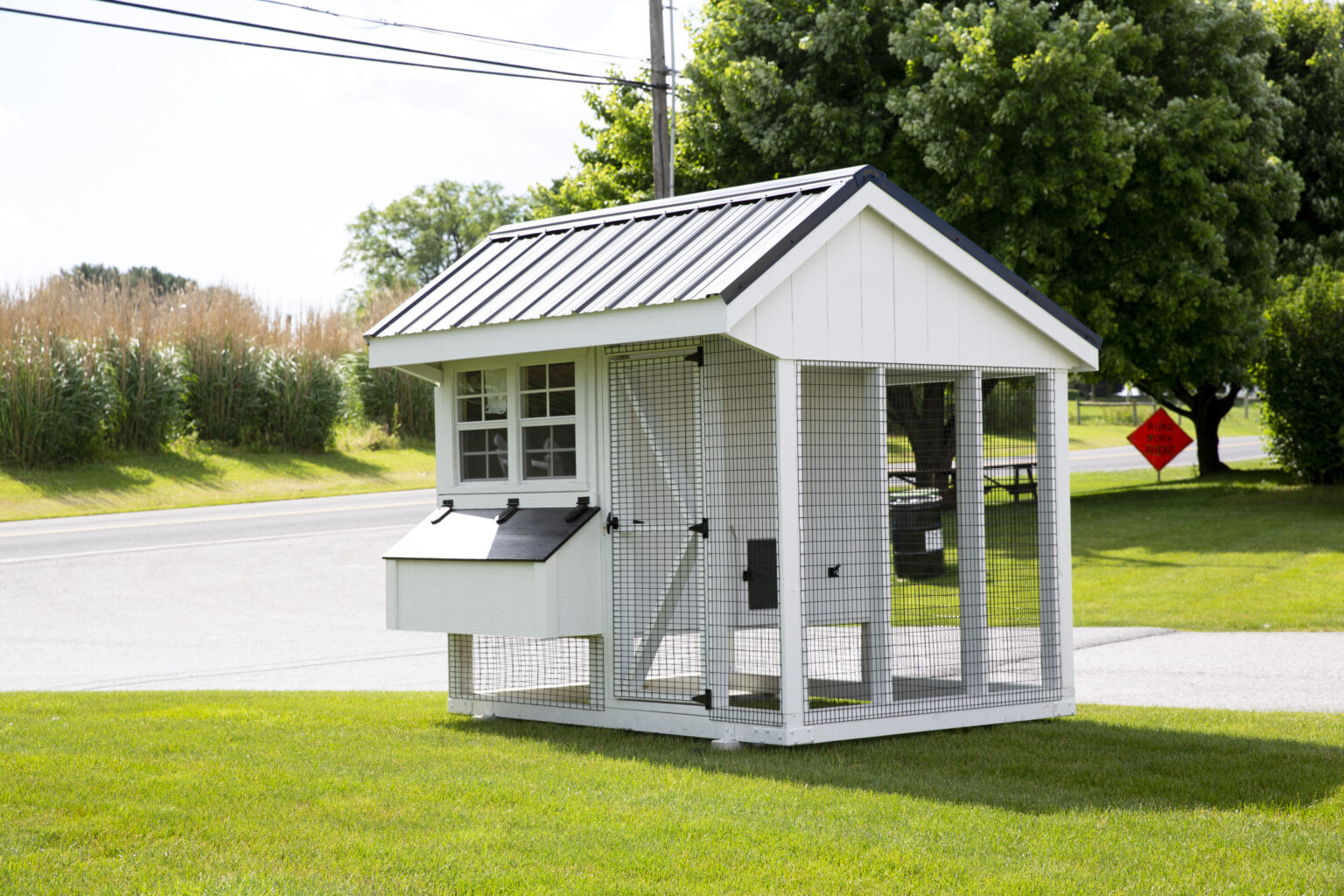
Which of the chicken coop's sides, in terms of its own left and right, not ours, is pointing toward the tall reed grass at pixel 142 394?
right

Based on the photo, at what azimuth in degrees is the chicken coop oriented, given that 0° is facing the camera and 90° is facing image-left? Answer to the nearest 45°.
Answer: approximately 45°

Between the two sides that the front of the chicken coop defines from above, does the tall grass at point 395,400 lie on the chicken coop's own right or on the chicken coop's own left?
on the chicken coop's own right

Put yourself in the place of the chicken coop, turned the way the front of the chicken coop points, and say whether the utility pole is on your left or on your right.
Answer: on your right

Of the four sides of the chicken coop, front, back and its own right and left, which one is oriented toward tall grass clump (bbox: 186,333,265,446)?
right

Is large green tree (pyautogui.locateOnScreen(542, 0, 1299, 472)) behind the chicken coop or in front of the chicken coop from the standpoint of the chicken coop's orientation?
behind

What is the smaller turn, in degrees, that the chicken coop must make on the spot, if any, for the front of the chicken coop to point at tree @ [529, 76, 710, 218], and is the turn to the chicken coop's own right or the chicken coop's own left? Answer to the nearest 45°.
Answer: approximately 135° to the chicken coop's own right

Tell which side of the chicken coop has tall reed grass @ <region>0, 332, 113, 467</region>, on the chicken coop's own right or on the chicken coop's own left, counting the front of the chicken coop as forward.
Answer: on the chicken coop's own right

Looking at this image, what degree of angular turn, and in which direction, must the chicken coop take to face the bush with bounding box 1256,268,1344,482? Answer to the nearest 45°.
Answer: approximately 180°

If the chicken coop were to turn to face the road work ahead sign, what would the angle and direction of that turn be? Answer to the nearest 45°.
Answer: approximately 180°
